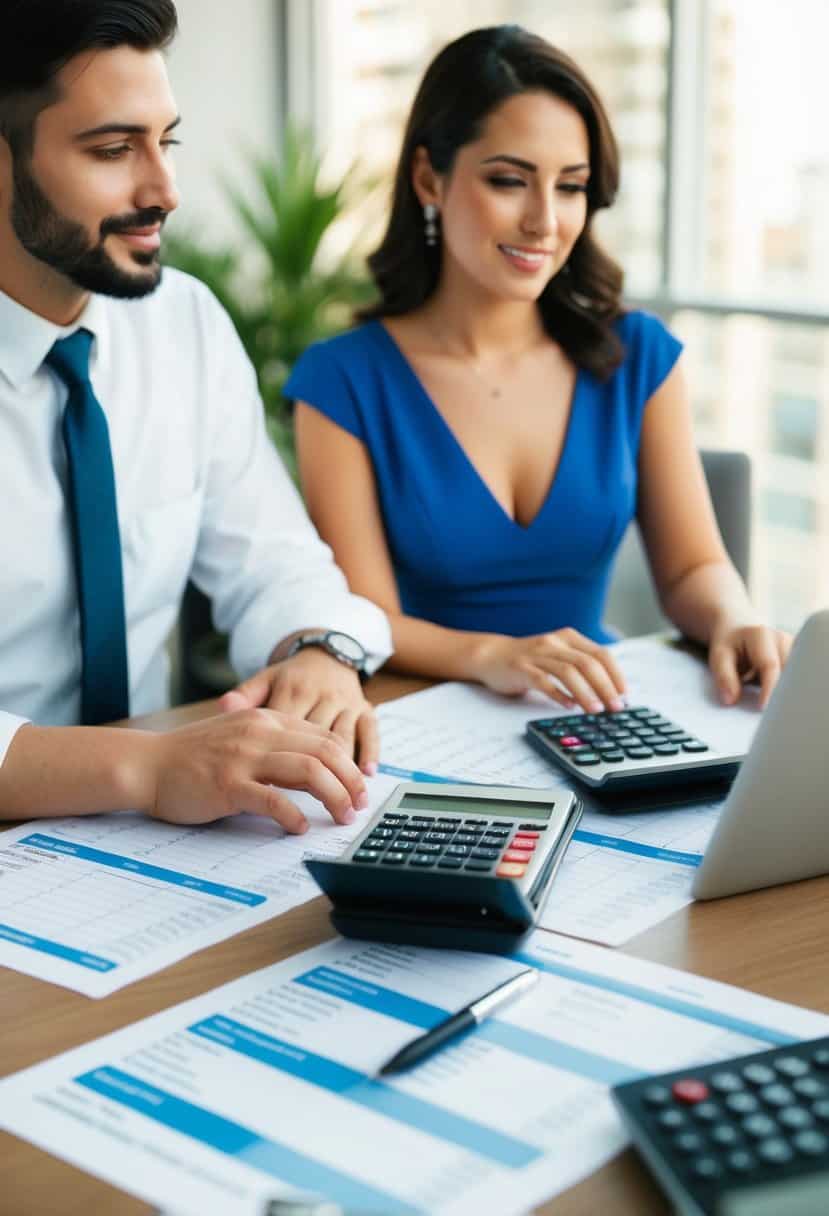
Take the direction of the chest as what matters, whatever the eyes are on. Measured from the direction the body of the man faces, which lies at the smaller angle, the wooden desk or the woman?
the wooden desk

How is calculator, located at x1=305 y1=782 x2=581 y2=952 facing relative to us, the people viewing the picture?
facing the viewer

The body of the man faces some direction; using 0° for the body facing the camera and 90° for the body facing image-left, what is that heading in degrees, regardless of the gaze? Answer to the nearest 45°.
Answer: approximately 315°

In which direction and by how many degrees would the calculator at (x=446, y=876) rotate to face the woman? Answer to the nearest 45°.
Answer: approximately 180°

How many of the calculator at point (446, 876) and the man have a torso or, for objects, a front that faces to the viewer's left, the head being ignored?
0

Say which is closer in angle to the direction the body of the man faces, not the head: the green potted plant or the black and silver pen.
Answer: the black and silver pen

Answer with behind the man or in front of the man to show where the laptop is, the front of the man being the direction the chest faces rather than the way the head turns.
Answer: in front

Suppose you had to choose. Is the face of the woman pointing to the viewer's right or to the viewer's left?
to the viewer's right
